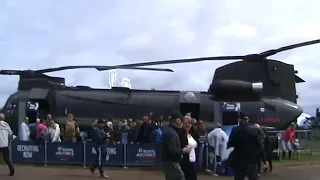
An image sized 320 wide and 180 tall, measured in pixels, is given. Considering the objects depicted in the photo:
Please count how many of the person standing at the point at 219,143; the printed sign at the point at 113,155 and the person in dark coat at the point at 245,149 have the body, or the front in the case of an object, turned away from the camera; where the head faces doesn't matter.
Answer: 2

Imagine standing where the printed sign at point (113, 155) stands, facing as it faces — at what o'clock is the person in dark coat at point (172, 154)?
The person in dark coat is roughly at 12 o'clock from the printed sign.

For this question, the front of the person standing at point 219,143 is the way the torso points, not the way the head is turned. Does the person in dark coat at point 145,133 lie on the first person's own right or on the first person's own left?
on the first person's own left

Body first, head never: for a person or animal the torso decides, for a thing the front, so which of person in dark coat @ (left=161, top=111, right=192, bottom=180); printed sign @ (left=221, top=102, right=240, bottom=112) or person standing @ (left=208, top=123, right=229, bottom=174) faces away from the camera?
the person standing

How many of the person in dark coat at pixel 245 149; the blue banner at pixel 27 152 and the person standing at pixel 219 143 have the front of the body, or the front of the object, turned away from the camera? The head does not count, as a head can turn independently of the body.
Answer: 2

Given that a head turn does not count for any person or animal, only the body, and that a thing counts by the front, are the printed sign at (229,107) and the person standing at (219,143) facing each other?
yes

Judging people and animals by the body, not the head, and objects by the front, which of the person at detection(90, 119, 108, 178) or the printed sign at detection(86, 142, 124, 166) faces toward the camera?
the printed sign

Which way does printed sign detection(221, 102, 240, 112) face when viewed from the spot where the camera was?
facing the viewer

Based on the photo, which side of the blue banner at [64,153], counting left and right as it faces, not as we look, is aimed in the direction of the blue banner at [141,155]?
left

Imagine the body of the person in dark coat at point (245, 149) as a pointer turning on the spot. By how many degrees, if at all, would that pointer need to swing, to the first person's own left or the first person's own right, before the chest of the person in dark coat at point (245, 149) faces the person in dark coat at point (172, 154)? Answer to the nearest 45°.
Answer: approximately 135° to the first person's own left

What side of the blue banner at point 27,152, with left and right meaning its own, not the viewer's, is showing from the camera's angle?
front

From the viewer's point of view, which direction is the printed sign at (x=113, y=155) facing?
toward the camera

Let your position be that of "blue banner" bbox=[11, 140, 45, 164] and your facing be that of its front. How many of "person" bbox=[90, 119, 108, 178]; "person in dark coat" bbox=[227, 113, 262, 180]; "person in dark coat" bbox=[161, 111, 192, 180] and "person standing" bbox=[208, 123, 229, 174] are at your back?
0

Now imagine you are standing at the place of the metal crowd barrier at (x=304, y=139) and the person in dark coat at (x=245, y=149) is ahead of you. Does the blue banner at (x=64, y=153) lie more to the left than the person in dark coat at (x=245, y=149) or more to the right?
right

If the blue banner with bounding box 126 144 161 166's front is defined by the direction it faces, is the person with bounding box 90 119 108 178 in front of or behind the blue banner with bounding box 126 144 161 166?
in front
